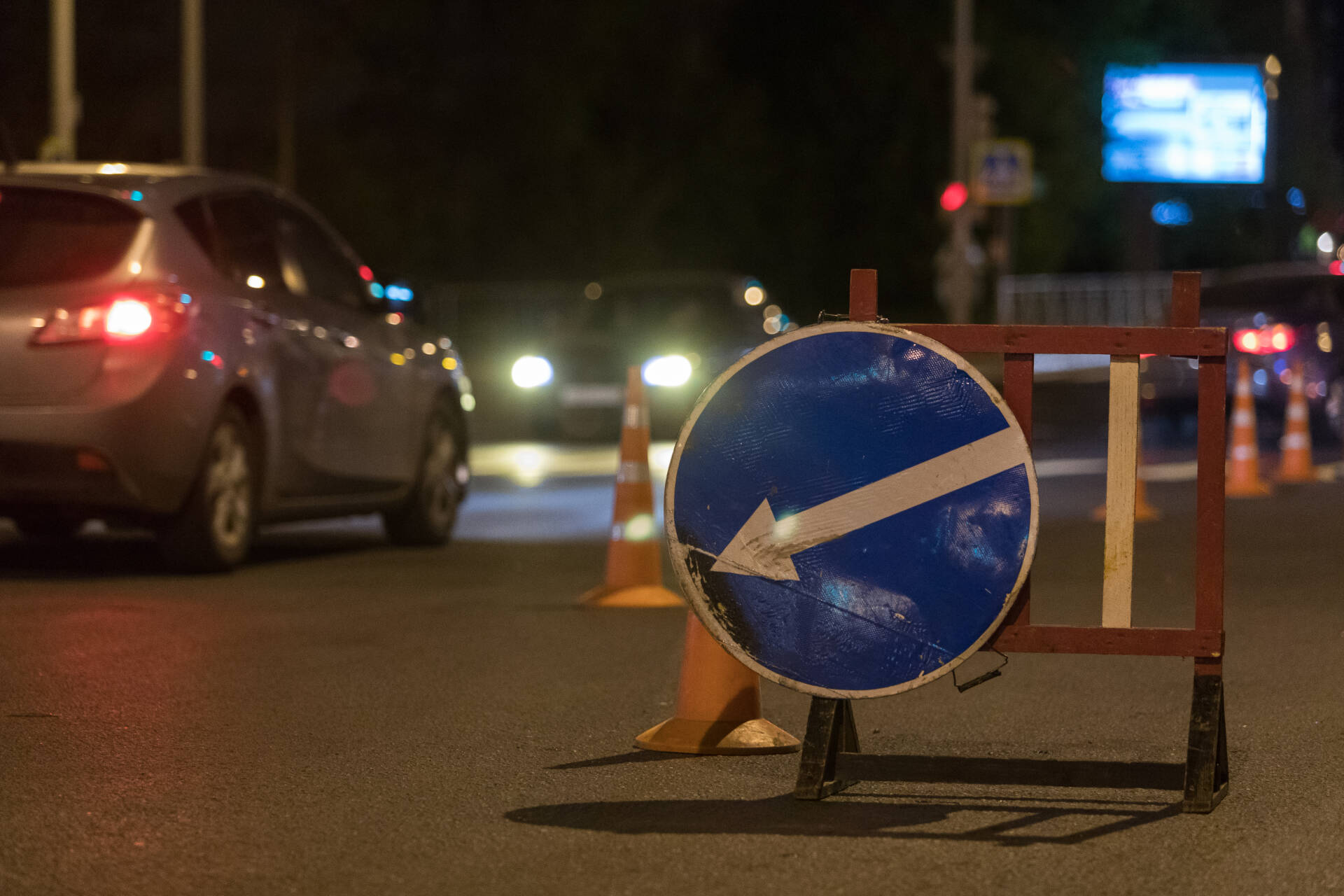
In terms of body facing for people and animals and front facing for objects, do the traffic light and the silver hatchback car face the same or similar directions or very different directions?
very different directions

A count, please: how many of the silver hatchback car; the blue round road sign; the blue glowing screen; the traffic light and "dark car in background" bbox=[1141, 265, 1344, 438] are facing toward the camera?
3

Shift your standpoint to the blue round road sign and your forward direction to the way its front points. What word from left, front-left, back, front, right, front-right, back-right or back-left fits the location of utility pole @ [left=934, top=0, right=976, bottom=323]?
back

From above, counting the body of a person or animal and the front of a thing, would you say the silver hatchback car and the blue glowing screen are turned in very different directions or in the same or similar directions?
very different directions

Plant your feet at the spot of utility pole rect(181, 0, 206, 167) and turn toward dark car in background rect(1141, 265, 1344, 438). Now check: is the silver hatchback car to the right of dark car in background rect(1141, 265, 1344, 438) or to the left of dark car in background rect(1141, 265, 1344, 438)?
right

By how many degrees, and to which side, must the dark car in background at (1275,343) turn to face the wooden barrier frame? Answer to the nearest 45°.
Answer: approximately 135° to its left

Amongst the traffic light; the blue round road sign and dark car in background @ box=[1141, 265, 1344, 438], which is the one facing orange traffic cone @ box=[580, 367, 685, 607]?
the traffic light

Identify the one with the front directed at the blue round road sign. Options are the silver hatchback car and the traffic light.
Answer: the traffic light

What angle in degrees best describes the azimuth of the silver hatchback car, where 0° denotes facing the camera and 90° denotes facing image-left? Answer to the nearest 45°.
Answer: approximately 225°

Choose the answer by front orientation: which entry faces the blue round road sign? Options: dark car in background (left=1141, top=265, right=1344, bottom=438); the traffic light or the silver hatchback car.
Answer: the traffic light

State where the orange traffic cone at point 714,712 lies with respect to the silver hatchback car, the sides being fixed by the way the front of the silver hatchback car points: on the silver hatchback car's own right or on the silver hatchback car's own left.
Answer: on the silver hatchback car's own right
